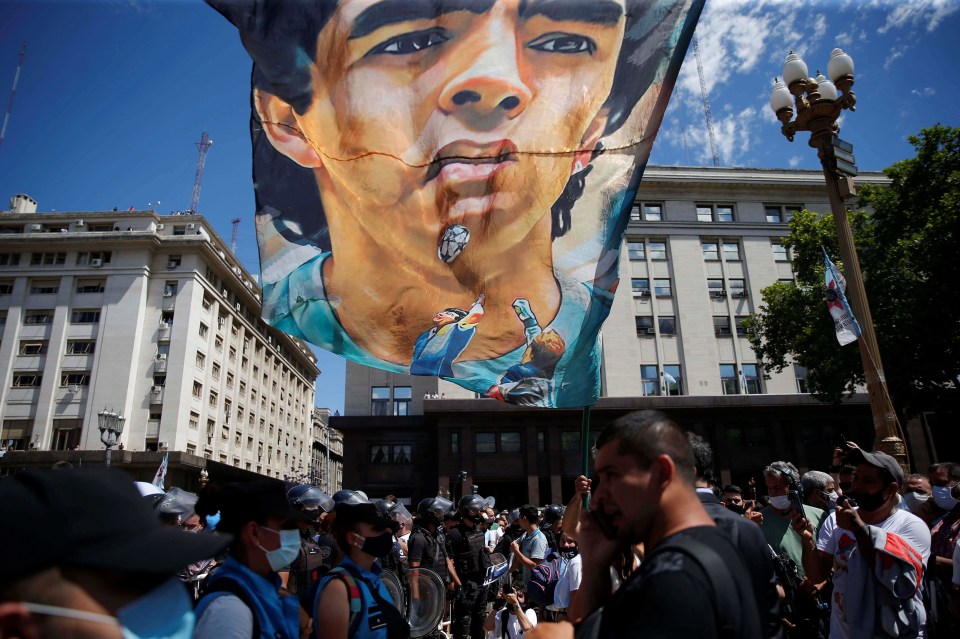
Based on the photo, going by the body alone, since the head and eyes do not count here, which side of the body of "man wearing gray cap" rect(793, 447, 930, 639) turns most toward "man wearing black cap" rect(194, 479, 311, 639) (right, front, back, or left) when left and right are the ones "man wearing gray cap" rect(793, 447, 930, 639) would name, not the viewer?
front

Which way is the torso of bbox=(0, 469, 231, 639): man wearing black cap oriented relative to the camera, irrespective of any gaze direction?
to the viewer's right

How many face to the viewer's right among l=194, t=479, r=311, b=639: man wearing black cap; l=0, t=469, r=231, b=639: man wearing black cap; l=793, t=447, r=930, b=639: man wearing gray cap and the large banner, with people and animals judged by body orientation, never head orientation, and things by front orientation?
2

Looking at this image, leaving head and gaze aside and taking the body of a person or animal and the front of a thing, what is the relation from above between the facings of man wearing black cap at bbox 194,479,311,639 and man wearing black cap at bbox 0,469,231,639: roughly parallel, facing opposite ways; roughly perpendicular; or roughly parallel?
roughly parallel

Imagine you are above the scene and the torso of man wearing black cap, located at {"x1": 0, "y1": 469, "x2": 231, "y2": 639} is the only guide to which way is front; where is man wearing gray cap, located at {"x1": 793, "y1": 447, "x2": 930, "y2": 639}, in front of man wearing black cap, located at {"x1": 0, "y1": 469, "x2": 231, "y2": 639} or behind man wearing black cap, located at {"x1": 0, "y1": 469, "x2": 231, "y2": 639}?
in front

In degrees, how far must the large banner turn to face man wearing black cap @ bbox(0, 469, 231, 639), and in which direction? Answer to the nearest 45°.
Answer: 0° — it already faces them

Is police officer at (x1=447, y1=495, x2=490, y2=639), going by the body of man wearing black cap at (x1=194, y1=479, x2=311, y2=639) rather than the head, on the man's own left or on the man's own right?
on the man's own left

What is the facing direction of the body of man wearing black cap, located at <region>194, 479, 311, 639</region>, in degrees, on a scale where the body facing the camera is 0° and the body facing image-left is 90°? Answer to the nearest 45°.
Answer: approximately 270°

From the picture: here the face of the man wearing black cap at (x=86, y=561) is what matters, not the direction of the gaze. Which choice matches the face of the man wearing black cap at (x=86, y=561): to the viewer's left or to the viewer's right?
to the viewer's right

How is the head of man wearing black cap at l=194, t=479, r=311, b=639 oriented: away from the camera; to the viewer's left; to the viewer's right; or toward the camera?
to the viewer's right

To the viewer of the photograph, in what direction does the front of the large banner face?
facing the viewer

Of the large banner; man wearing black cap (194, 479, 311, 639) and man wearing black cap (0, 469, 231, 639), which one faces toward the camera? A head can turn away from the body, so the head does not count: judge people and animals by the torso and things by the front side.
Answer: the large banner
